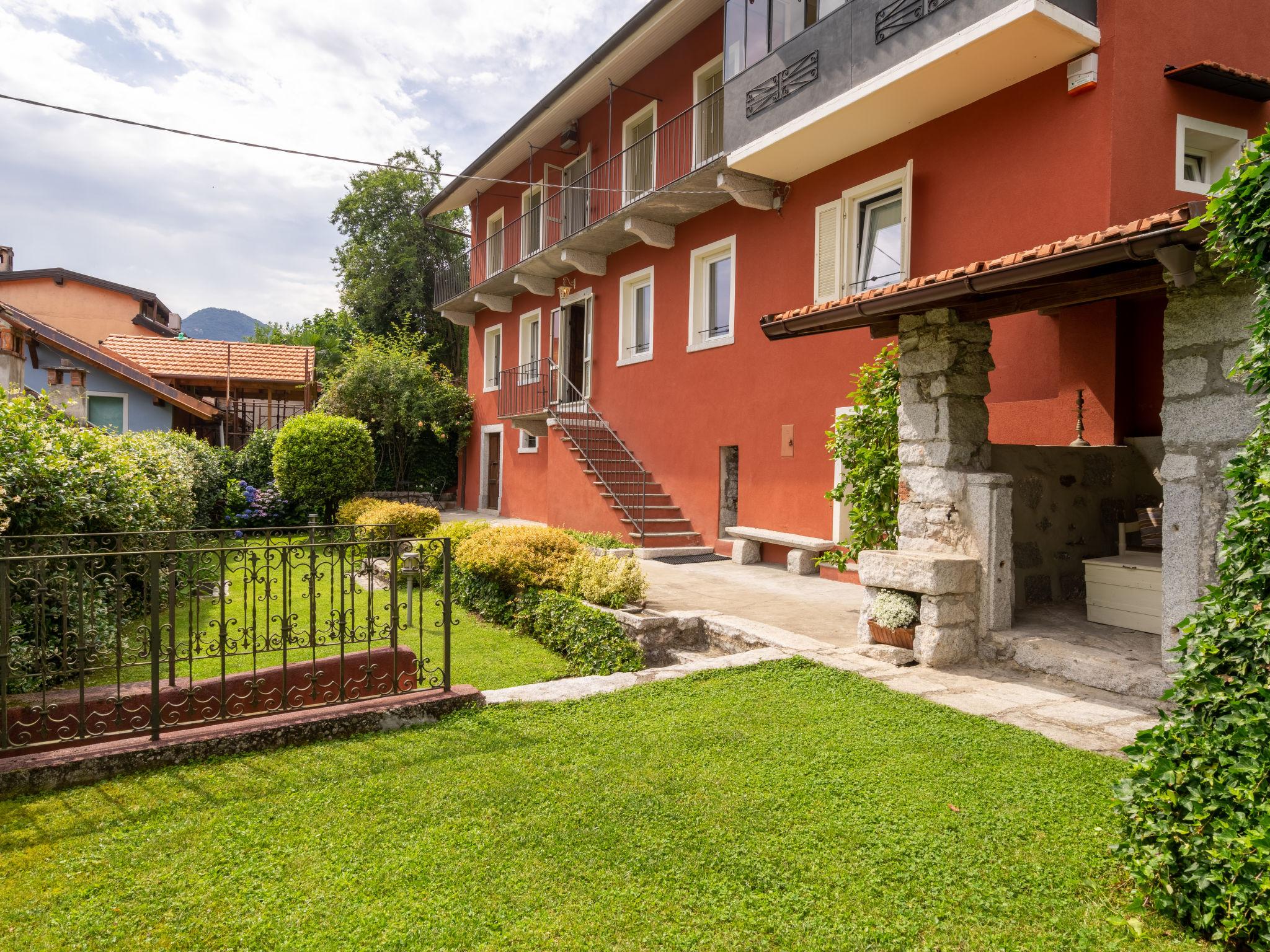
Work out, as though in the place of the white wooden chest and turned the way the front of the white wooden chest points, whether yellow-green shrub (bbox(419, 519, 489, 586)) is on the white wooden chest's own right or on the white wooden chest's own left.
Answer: on the white wooden chest's own right

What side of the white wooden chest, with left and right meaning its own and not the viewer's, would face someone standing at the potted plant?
front

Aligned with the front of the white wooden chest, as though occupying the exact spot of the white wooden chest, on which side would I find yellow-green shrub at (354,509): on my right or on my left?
on my right

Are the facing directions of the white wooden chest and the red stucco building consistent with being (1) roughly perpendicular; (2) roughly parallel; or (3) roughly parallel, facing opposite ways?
roughly parallel

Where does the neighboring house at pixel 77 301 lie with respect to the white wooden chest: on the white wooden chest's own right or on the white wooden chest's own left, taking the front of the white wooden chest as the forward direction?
on the white wooden chest's own right

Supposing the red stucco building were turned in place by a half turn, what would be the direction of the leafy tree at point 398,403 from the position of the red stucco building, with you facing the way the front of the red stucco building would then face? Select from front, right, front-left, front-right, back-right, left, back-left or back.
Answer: left

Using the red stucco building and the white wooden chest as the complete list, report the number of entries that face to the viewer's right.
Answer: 0

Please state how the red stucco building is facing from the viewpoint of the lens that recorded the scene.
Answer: facing the viewer and to the left of the viewer

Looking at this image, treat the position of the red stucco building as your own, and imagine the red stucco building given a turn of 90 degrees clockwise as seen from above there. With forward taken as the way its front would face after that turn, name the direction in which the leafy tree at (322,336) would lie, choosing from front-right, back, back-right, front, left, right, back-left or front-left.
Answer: front
